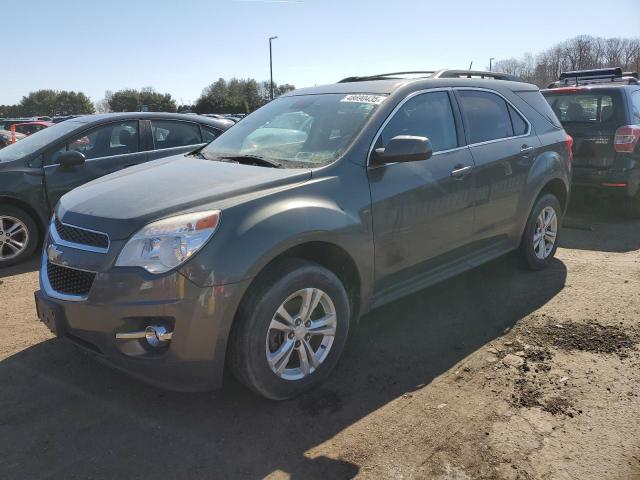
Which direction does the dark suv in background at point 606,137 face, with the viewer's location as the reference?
facing away from the viewer and to the right of the viewer

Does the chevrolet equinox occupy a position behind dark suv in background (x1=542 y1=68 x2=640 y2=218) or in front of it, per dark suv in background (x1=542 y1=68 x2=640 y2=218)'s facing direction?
behind

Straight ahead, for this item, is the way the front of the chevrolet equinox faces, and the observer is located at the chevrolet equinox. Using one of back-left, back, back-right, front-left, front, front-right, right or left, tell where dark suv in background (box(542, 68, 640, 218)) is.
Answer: back

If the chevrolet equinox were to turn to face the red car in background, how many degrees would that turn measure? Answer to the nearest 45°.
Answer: approximately 90° to its right

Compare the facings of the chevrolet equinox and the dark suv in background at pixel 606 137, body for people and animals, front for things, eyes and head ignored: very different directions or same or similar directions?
very different directions

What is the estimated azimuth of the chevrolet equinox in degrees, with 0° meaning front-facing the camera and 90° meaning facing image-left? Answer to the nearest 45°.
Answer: approximately 45°

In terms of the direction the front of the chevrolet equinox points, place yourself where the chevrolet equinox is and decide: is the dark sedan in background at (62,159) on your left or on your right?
on your right
